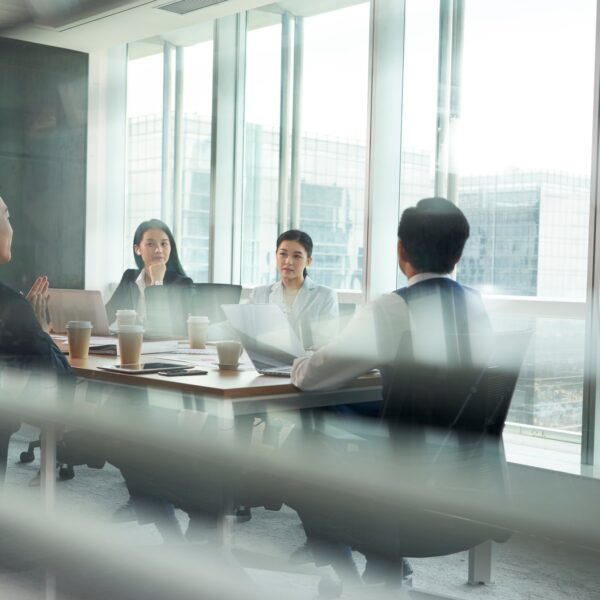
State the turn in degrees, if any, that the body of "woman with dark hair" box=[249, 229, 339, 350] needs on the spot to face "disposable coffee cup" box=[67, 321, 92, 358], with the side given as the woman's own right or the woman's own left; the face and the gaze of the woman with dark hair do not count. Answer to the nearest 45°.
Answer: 0° — they already face it

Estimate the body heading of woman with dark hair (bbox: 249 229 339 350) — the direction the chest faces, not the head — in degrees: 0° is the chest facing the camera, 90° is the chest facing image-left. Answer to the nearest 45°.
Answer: approximately 45°

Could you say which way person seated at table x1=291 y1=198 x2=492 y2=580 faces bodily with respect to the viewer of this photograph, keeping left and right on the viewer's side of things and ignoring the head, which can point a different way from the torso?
facing away from the viewer and to the left of the viewer

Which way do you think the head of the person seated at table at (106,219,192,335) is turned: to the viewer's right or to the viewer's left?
to the viewer's right

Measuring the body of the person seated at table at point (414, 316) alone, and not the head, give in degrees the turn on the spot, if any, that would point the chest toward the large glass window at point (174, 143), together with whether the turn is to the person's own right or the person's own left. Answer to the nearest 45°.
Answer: approximately 45° to the person's own right

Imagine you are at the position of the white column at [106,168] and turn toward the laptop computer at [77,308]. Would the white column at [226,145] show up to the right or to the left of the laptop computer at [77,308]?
left

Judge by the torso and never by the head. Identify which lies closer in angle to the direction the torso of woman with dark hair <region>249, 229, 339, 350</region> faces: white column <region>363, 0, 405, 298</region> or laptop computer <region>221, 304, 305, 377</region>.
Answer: the laptop computer

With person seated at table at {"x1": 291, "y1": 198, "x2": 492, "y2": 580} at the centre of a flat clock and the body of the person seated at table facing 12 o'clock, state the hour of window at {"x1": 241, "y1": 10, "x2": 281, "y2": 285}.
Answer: The window is roughly at 1 o'clock from the person seated at table.

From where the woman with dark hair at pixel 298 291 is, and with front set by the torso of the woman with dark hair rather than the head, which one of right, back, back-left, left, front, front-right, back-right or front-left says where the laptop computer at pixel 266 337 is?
front-left
